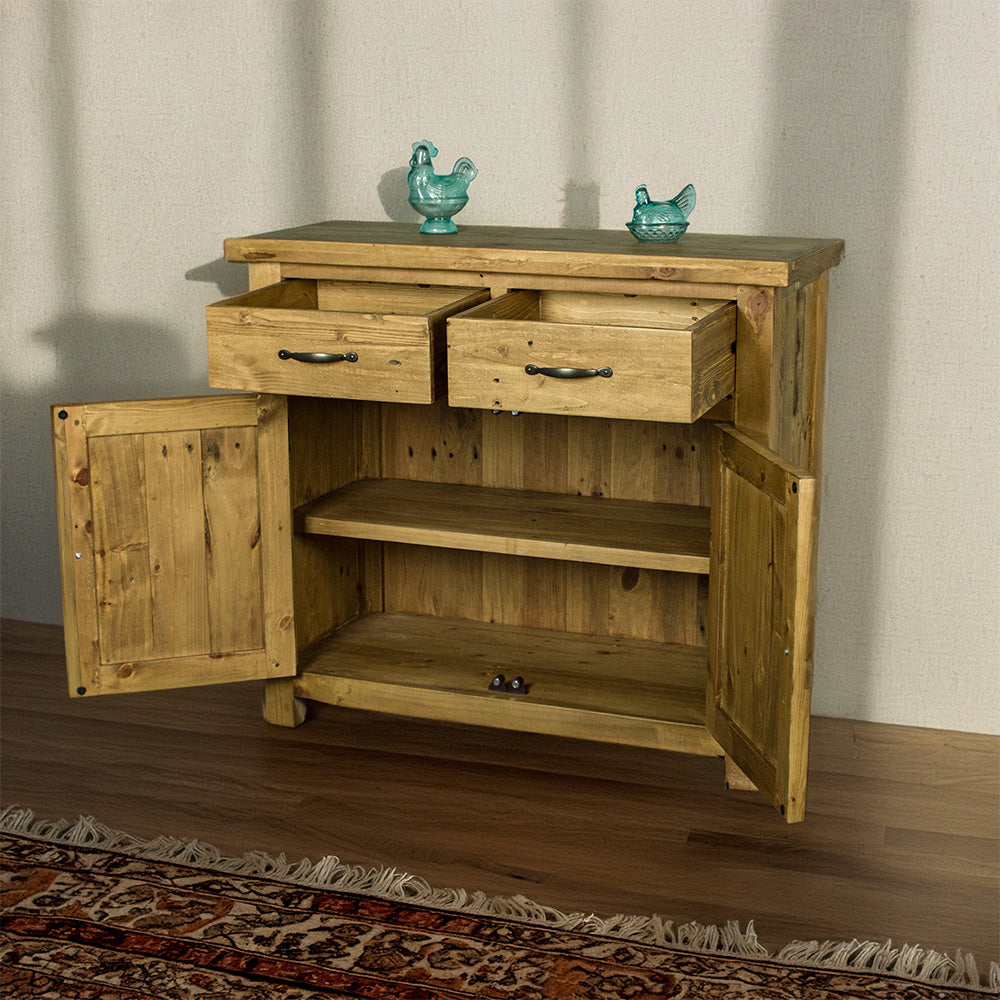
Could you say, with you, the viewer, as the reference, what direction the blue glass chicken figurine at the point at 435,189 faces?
facing to the left of the viewer

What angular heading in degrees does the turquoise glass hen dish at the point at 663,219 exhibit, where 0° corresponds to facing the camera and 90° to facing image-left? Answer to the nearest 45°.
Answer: approximately 90°

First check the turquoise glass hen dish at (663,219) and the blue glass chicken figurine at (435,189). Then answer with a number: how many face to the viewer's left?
2
